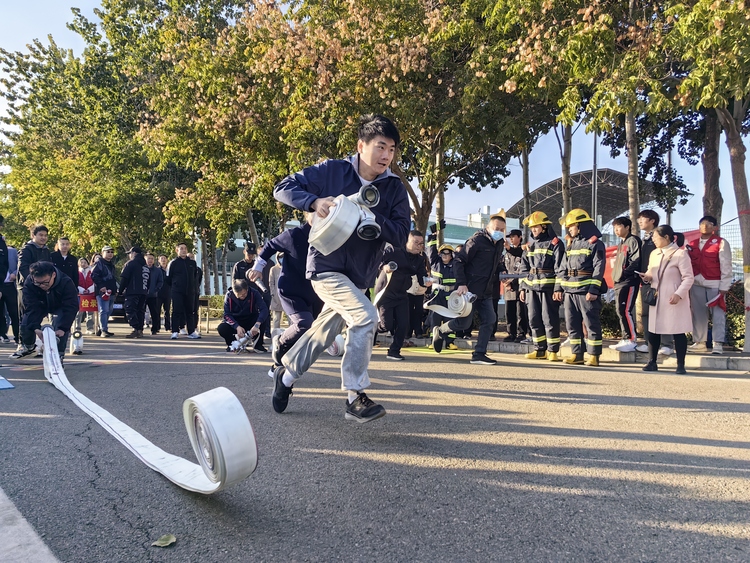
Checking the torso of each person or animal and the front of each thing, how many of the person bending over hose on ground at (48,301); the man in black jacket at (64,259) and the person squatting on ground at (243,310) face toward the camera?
3

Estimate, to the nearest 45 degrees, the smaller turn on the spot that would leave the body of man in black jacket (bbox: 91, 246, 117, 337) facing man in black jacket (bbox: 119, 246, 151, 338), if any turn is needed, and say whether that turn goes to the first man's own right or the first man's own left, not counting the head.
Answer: approximately 45° to the first man's own left

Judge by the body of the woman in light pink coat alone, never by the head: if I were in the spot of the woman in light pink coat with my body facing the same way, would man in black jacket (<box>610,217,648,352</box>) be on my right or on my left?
on my right

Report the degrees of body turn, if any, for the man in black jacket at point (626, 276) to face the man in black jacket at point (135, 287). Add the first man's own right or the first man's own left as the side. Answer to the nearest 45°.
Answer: approximately 45° to the first man's own right

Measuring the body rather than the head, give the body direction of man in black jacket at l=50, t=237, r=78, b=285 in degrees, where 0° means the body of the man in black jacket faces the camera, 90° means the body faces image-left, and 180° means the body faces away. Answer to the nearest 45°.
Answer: approximately 0°

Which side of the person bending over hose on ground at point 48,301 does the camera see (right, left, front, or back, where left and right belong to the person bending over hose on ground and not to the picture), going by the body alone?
front

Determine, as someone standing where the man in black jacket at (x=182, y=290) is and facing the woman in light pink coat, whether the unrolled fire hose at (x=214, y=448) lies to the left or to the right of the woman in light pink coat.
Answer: right

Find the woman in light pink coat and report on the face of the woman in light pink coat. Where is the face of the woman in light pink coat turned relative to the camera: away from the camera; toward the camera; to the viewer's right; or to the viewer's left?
to the viewer's left

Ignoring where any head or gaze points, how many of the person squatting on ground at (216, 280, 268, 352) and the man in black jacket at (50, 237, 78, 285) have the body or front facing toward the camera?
2

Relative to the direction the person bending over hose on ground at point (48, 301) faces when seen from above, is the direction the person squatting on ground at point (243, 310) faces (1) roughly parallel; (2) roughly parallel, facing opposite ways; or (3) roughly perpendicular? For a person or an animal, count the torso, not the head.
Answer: roughly parallel
